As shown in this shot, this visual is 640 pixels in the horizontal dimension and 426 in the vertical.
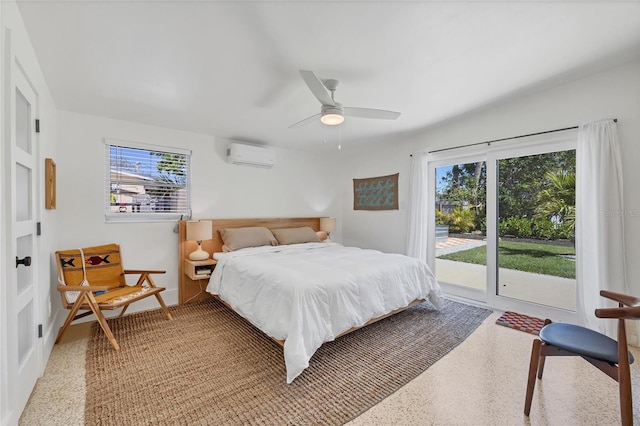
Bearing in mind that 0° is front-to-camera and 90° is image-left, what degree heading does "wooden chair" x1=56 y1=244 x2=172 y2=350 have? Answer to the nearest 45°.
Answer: approximately 315°

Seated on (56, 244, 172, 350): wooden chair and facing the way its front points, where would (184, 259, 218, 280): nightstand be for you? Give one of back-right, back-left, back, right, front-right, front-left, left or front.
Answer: front-left

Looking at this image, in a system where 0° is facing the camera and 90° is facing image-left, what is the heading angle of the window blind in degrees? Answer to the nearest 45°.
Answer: approximately 315°

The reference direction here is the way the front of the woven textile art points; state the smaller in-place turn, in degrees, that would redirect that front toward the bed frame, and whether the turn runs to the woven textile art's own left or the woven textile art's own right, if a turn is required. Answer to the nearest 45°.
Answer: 0° — it already faces it

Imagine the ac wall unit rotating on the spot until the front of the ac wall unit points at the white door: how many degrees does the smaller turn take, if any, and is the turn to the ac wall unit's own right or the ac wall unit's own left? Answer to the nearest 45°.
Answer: approximately 90° to the ac wall unit's own right

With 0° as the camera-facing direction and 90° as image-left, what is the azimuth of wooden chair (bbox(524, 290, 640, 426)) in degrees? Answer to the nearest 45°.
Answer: approximately 90°

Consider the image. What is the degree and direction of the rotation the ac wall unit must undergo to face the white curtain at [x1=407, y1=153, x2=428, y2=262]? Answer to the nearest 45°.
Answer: approximately 45° to its left

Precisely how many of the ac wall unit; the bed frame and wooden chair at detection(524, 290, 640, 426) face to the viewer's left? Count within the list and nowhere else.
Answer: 1

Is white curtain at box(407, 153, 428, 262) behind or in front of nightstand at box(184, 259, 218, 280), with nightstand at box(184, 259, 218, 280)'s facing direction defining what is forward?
in front

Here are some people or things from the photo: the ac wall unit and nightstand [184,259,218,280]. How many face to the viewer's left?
0

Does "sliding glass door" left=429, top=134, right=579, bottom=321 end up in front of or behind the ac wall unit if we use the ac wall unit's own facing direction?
in front

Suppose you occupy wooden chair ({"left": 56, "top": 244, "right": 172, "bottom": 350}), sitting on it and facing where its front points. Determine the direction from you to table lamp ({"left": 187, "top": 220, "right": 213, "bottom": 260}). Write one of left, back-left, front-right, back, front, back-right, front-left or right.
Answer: front-left
